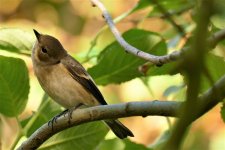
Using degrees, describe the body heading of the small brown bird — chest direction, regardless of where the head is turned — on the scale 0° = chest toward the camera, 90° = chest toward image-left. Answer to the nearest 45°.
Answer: approximately 90°

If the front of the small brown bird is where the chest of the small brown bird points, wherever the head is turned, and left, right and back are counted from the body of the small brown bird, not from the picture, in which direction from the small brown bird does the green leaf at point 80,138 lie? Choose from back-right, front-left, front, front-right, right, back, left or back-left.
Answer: left

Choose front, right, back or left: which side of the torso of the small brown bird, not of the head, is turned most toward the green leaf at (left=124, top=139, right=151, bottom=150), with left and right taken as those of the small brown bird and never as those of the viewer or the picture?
left
